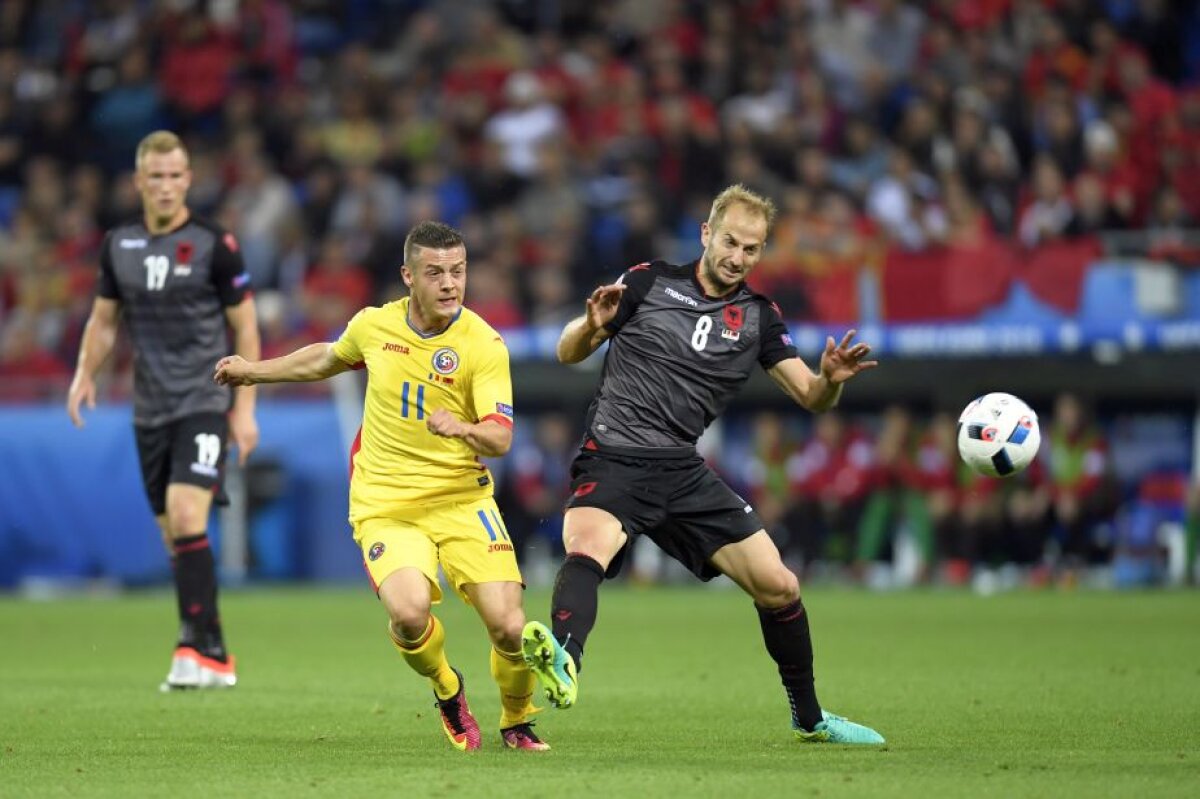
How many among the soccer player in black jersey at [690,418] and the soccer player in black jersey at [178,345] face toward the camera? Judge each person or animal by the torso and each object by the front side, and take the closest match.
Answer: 2

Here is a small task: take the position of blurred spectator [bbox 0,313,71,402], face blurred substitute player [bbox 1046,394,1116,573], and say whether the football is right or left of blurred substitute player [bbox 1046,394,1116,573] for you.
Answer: right

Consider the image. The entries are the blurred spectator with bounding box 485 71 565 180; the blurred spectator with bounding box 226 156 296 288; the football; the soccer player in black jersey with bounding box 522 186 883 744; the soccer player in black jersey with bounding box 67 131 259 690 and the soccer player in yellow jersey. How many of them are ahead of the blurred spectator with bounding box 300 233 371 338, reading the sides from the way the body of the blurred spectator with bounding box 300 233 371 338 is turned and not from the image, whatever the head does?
4

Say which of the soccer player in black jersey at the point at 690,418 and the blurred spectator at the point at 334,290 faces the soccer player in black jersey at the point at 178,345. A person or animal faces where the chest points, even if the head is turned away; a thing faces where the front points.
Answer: the blurred spectator

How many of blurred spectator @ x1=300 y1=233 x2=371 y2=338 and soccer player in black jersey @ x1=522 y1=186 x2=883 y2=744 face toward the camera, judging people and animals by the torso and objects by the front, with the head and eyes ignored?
2

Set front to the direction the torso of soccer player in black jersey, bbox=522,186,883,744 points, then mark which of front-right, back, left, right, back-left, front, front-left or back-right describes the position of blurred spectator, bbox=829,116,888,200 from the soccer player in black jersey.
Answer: back
